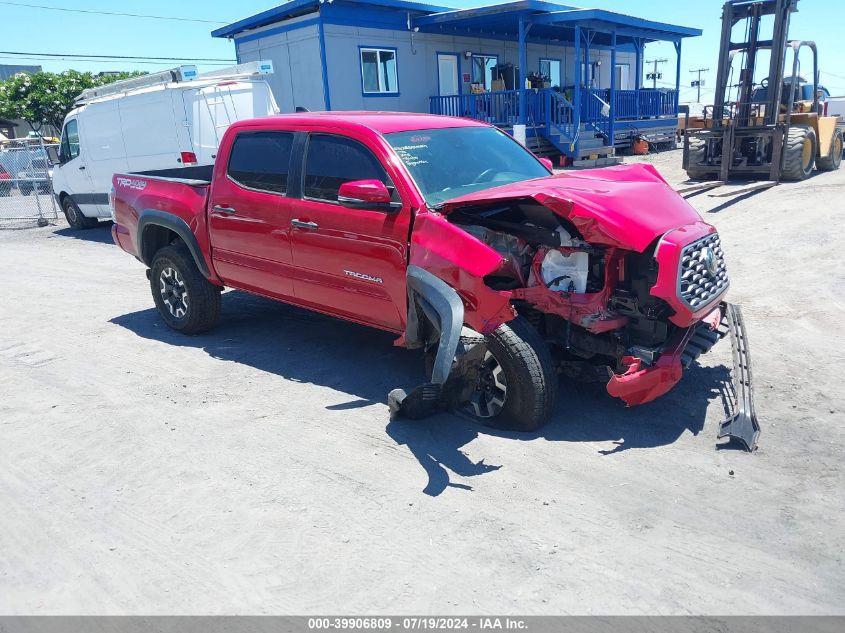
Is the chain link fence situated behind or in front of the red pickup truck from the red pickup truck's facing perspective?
behind

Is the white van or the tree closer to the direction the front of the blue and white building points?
the white van

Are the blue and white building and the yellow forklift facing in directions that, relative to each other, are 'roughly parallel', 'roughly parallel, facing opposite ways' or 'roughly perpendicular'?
roughly perpendicular

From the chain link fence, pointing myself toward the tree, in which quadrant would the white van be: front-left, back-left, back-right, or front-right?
back-right

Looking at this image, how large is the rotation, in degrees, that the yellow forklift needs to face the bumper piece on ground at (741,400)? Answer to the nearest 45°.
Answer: approximately 45° to its left

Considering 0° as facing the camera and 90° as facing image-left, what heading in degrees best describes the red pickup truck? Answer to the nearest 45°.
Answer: approximately 315°

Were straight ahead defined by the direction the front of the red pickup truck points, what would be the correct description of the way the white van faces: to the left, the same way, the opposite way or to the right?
the opposite way

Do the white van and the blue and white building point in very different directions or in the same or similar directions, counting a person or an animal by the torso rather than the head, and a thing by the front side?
very different directions

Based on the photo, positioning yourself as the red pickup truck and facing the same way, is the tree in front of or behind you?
behind

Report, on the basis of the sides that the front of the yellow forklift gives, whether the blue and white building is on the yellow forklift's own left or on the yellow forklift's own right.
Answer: on the yellow forklift's own right
